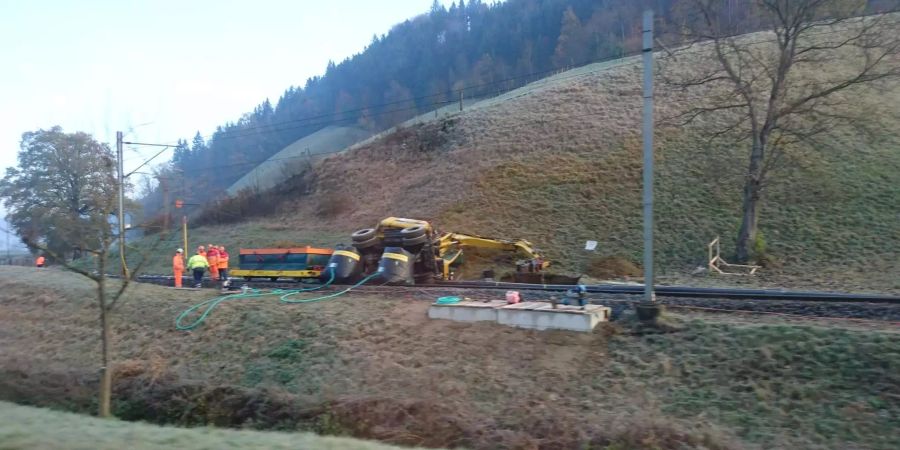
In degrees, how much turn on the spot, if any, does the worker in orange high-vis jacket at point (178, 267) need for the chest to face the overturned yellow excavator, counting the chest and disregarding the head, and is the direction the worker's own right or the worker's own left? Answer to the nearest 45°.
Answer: approximately 45° to the worker's own right

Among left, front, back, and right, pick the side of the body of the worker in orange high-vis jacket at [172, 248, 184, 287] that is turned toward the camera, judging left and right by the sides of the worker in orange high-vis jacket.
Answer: right

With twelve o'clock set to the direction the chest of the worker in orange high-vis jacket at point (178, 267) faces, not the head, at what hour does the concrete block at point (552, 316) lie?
The concrete block is roughly at 2 o'clock from the worker in orange high-vis jacket.

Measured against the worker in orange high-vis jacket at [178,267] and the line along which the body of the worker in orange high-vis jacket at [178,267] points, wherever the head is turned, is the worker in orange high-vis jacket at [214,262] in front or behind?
in front

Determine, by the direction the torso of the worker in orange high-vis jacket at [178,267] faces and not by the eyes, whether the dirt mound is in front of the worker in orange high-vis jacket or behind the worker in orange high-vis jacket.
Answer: in front

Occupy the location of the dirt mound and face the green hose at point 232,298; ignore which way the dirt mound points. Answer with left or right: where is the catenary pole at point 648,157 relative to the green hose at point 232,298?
left

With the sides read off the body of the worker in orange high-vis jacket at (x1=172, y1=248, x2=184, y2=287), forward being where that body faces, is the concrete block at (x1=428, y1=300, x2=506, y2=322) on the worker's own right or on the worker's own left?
on the worker's own right

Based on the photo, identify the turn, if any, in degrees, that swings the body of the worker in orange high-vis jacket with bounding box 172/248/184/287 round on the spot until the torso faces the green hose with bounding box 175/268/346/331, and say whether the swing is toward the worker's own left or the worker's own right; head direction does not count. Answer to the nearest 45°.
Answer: approximately 90° to the worker's own right

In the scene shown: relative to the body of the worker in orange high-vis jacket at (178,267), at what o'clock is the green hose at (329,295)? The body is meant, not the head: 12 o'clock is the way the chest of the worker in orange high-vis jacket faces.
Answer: The green hose is roughly at 2 o'clock from the worker in orange high-vis jacket.

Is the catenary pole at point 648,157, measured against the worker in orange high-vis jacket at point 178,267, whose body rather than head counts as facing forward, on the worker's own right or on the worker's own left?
on the worker's own right
